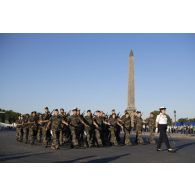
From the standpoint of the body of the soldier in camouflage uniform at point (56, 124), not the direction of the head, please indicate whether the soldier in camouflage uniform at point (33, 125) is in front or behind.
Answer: behind

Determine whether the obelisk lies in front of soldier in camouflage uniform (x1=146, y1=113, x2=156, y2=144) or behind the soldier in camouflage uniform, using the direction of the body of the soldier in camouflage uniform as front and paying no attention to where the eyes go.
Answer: behind

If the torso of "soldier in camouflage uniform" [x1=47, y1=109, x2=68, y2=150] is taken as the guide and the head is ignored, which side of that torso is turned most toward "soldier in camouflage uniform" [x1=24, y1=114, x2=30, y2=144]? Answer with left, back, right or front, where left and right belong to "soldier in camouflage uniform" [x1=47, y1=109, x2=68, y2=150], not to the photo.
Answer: back
